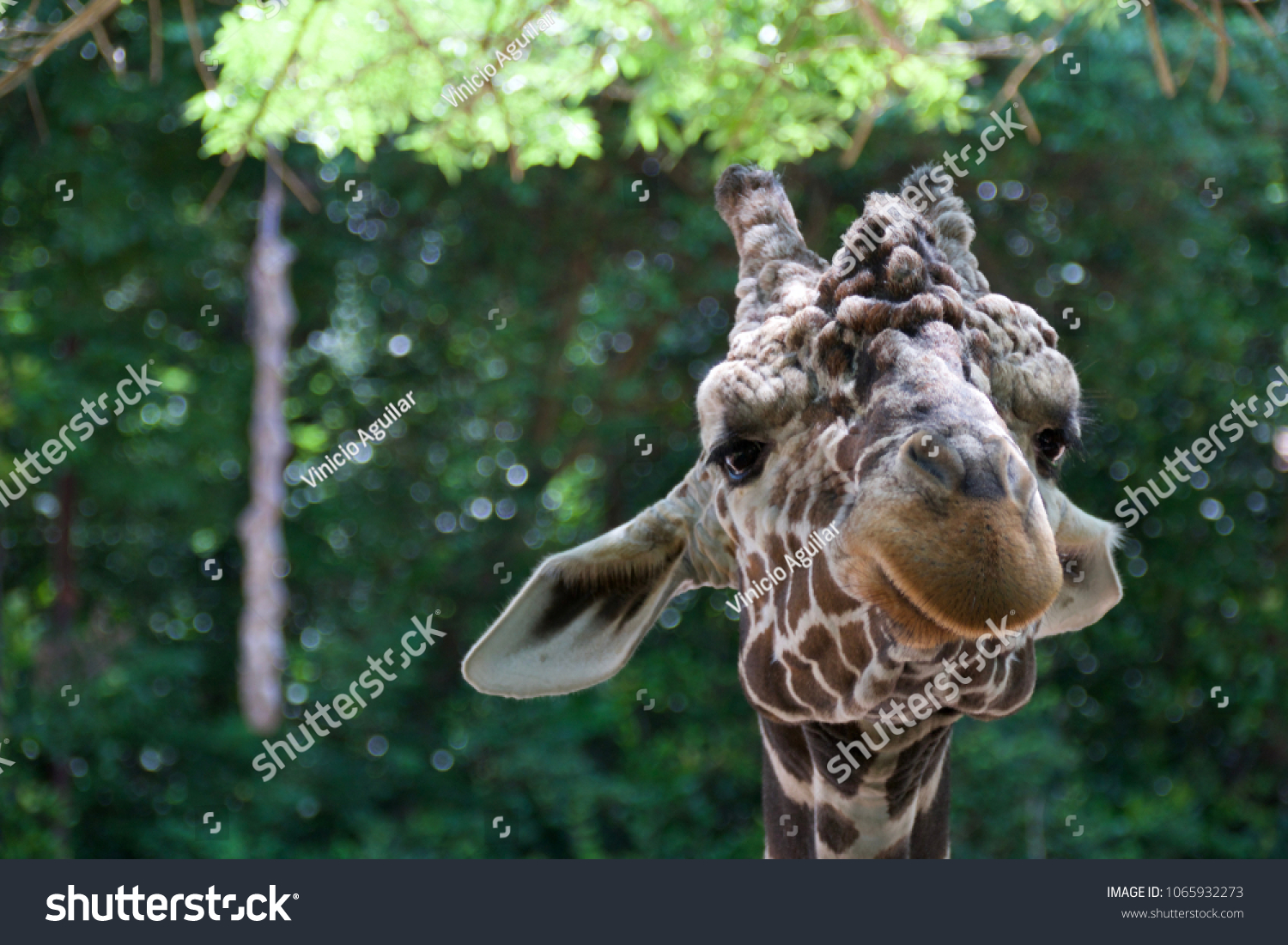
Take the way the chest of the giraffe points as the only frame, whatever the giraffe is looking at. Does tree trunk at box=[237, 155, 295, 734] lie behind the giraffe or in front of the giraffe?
behind

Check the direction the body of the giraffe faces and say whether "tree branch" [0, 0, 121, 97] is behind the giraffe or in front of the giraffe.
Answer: behind

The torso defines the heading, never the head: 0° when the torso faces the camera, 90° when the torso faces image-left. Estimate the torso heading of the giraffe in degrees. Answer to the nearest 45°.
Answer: approximately 0°
